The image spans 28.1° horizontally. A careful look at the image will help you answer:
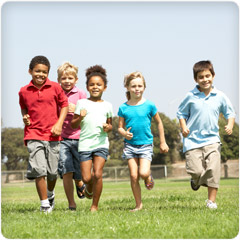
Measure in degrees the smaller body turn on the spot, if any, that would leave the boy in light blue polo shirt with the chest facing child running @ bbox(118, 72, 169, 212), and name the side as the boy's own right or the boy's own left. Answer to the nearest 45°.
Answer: approximately 90° to the boy's own right

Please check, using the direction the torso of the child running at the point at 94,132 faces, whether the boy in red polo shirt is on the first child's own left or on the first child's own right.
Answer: on the first child's own right

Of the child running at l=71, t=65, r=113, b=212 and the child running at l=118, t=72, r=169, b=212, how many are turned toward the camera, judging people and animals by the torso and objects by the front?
2

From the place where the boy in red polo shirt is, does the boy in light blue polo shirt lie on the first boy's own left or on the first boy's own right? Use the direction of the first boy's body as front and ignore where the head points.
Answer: on the first boy's own left

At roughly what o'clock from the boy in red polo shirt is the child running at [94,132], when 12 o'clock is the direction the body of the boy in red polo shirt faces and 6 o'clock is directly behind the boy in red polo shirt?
The child running is roughly at 9 o'clock from the boy in red polo shirt.

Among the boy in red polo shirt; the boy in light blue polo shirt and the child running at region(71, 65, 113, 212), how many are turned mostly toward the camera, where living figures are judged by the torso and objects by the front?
3

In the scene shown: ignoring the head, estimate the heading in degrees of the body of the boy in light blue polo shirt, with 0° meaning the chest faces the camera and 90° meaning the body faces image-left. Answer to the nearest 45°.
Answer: approximately 0°

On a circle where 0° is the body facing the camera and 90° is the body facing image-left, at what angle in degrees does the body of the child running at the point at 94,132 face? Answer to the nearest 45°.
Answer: approximately 0°

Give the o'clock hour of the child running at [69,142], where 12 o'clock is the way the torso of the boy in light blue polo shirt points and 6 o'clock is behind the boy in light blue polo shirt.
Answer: The child running is roughly at 3 o'clock from the boy in light blue polo shirt.
